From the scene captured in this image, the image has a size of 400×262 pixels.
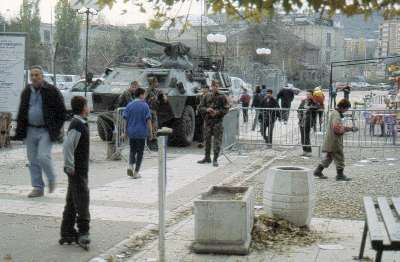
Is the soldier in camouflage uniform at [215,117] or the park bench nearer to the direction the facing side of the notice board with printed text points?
the park bench

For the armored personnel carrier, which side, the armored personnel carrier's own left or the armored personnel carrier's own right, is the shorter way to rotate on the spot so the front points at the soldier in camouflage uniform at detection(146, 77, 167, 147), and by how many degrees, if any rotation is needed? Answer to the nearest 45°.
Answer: approximately 45° to the armored personnel carrier's own left

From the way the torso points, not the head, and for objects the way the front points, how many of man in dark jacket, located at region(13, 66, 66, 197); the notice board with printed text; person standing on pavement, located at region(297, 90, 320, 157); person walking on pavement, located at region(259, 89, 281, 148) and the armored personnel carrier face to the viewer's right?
0

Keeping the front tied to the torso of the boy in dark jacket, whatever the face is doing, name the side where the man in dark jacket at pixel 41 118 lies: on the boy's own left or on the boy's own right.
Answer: on the boy's own left

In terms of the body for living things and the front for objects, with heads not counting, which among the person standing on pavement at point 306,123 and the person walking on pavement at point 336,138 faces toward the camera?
the person standing on pavement at point 306,123

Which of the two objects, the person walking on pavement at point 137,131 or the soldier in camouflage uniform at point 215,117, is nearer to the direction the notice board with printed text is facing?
the person walking on pavement

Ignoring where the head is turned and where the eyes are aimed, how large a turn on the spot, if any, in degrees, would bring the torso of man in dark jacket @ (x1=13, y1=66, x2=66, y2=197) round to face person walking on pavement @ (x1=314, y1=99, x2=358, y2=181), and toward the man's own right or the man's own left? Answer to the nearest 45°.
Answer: approximately 135° to the man's own left

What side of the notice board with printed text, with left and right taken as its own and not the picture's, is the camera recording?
front

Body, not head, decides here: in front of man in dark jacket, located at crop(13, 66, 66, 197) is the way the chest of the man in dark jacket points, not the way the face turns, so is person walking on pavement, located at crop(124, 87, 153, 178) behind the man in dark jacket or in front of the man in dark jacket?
behind
